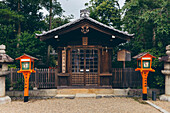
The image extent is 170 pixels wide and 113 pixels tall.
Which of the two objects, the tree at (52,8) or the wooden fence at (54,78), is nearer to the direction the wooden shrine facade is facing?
the wooden fence

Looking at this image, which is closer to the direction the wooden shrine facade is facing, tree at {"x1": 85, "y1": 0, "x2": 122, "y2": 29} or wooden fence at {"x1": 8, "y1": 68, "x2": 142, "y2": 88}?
the wooden fence

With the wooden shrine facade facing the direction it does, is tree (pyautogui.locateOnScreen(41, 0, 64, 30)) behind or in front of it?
behind

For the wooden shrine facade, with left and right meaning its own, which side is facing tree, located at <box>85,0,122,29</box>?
back

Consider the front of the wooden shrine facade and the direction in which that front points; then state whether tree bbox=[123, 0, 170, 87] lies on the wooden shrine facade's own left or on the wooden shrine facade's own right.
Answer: on the wooden shrine facade's own left

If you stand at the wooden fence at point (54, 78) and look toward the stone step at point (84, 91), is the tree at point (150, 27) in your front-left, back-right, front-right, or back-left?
front-left

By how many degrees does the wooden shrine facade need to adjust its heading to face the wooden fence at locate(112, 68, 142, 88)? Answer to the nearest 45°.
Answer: approximately 90° to its left

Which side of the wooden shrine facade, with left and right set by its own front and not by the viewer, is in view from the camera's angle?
front

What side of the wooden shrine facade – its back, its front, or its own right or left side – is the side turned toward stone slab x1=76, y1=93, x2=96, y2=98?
front

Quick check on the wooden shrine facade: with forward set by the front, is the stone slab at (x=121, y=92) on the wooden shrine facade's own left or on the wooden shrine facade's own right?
on the wooden shrine facade's own left
